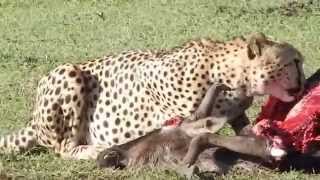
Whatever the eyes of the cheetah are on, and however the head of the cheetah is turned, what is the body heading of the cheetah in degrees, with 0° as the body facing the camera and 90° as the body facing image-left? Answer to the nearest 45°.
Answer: approximately 270°
